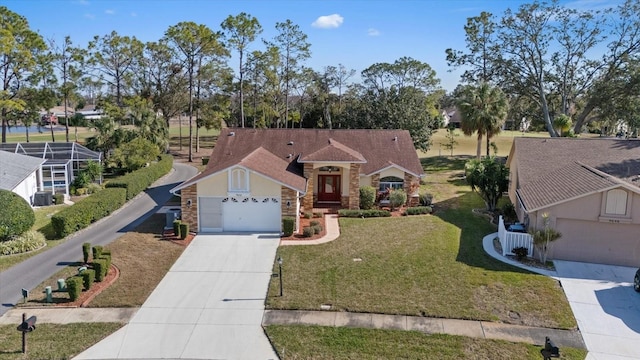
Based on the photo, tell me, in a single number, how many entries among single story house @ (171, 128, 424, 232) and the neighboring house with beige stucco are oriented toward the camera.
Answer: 2

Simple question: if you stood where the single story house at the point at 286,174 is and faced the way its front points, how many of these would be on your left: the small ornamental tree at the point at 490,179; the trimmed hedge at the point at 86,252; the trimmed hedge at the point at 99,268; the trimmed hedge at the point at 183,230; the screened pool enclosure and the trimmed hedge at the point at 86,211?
1

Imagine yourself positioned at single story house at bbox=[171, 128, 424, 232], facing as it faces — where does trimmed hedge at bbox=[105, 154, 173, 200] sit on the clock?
The trimmed hedge is roughly at 4 o'clock from the single story house.

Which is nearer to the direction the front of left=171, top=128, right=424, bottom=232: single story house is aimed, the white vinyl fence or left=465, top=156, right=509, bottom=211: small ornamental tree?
the white vinyl fence

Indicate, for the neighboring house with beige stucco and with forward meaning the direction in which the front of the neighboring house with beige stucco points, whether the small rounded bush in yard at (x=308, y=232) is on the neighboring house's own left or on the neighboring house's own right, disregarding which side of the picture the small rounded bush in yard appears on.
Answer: on the neighboring house's own right

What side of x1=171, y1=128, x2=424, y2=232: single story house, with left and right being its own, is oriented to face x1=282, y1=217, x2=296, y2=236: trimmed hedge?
front

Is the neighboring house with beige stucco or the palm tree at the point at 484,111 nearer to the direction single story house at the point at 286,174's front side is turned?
the neighboring house with beige stucco

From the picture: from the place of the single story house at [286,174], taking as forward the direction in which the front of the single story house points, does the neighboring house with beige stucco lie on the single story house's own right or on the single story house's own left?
on the single story house's own left

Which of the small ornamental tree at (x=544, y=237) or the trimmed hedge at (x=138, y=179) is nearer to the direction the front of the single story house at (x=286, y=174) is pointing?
the small ornamental tree

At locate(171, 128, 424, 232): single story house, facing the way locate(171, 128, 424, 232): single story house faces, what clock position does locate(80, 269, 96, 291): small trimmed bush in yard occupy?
The small trimmed bush in yard is roughly at 1 o'clock from the single story house.

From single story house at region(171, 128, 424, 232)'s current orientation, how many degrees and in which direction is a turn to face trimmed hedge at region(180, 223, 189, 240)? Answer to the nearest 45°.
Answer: approximately 45° to its right

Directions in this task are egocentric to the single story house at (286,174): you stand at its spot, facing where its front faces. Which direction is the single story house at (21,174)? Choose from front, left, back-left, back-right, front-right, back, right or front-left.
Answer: right

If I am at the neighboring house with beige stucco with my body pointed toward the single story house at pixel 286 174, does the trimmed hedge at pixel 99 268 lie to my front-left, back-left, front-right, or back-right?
front-left

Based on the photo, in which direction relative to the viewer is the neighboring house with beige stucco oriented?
toward the camera
